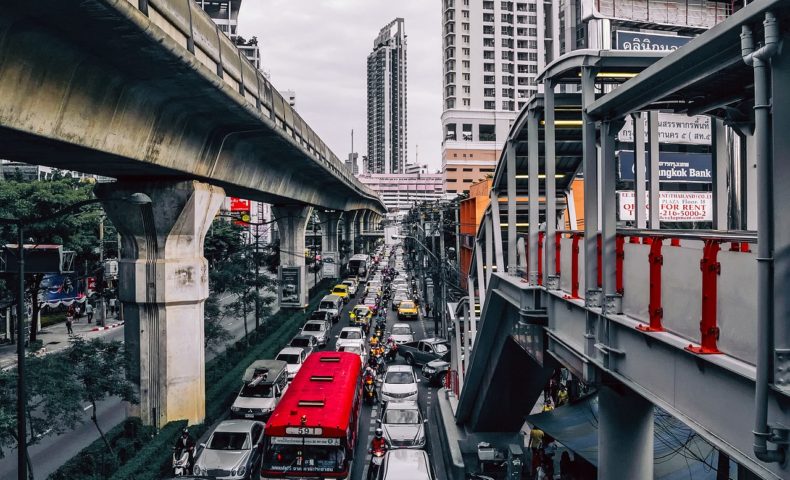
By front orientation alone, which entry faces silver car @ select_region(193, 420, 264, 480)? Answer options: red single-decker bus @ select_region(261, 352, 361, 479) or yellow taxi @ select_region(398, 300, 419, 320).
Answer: the yellow taxi

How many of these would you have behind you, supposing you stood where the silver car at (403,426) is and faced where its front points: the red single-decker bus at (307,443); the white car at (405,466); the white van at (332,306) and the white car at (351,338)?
2

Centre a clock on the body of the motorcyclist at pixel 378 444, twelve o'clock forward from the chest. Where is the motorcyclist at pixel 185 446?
the motorcyclist at pixel 185 446 is roughly at 3 o'clock from the motorcyclist at pixel 378 444.

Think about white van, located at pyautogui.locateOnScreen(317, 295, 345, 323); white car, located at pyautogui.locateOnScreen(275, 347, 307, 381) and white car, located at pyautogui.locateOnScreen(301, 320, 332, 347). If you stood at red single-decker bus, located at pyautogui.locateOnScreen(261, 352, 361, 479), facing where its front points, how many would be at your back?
3

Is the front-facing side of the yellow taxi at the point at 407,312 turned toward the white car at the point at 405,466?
yes

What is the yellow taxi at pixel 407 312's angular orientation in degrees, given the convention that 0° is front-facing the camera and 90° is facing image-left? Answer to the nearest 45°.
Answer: approximately 0°

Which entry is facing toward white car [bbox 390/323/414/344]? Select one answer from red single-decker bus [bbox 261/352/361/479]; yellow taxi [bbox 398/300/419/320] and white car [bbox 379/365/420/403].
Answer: the yellow taxi

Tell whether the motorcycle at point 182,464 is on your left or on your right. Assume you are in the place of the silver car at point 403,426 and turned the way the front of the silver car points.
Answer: on your right

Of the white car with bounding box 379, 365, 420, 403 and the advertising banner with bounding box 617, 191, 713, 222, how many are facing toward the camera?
2
